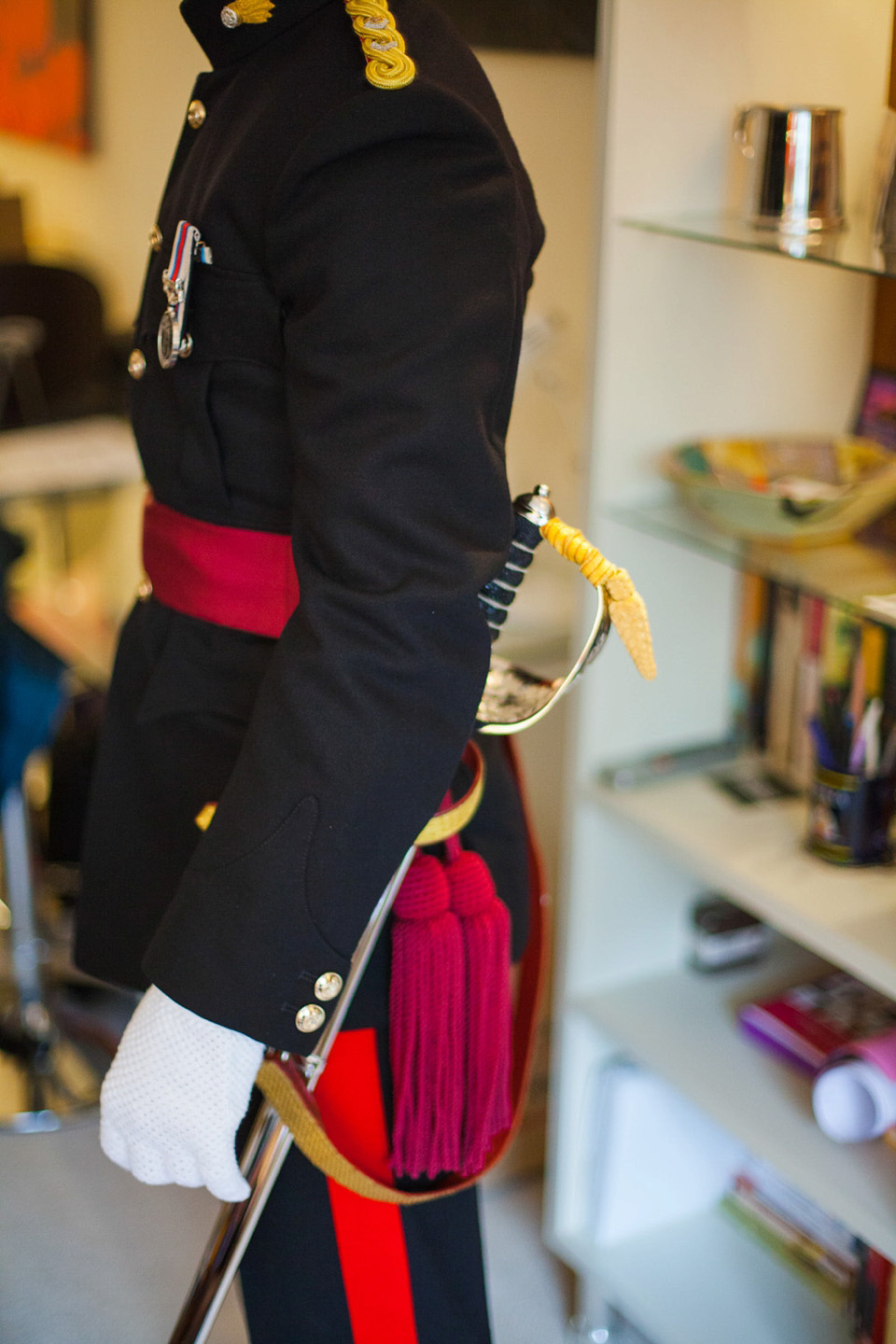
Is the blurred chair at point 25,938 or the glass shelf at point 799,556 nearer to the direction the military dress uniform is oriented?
the blurred chair

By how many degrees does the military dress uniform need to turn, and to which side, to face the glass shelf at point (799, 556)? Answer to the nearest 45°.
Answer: approximately 135° to its right

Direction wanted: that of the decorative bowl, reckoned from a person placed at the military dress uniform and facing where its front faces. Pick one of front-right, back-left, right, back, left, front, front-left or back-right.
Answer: back-right

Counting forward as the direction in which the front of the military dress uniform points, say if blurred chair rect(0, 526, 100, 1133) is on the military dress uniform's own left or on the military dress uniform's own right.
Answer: on the military dress uniform's own right

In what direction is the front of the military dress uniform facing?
to the viewer's left
